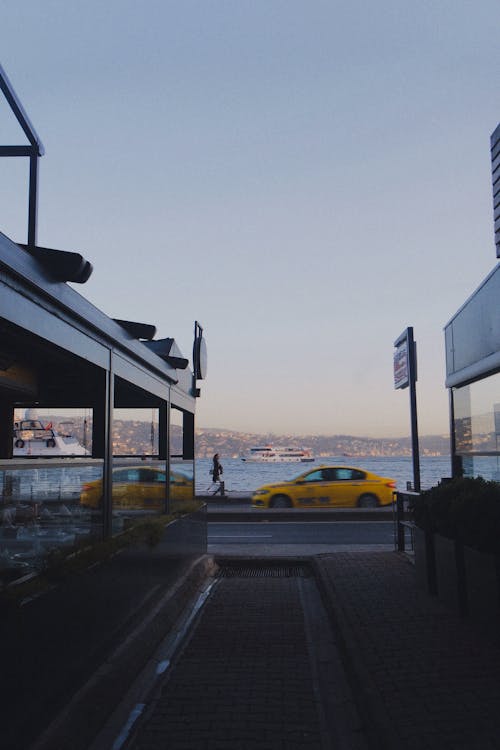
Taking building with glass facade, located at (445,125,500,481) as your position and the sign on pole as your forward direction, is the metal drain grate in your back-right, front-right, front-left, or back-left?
front-left

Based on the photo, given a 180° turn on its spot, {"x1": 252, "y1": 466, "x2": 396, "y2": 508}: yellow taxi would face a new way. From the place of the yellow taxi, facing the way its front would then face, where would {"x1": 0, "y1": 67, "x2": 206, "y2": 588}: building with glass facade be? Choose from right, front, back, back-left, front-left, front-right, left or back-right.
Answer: right

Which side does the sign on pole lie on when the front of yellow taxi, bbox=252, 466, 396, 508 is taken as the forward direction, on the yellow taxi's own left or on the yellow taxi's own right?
on the yellow taxi's own left

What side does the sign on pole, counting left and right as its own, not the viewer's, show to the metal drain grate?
front

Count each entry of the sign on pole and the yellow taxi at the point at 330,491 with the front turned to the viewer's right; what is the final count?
0

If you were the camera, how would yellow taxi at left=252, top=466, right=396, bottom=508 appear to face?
facing to the left of the viewer

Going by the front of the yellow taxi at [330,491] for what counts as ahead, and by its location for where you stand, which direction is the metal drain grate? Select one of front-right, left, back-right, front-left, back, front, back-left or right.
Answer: left

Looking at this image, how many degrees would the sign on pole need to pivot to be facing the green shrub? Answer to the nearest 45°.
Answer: approximately 45° to its left

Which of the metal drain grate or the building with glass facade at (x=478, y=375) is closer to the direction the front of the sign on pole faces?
the metal drain grate
